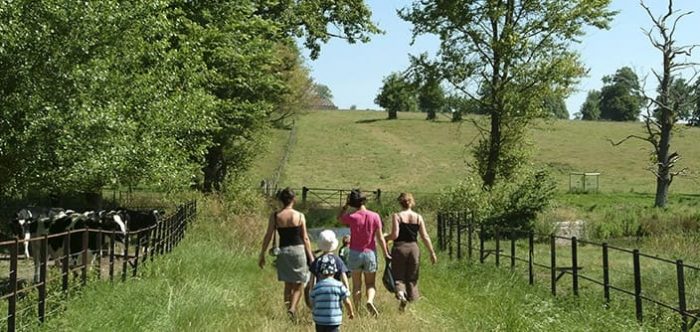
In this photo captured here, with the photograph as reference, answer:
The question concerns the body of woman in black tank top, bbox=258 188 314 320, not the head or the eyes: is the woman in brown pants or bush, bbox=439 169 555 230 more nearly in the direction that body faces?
the bush

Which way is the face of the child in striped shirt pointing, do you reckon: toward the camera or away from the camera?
away from the camera

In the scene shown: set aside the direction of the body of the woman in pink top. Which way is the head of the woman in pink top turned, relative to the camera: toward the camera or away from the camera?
away from the camera

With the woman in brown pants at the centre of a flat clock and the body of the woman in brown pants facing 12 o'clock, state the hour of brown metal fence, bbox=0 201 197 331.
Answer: The brown metal fence is roughly at 9 o'clock from the woman in brown pants.

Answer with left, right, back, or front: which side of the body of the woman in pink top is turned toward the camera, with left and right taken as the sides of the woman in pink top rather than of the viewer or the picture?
back

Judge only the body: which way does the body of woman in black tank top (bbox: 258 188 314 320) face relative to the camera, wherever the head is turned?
away from the camera

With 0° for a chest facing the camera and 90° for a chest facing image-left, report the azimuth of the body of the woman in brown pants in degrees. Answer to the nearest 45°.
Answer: approximately 180°

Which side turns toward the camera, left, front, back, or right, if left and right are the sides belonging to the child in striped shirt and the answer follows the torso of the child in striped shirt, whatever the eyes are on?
back

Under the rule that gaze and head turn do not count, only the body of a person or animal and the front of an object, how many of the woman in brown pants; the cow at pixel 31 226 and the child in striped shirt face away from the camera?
2

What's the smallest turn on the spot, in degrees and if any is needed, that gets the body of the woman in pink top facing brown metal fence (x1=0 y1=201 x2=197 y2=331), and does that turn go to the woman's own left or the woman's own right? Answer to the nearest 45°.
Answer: approximately 90° to the woman's own left

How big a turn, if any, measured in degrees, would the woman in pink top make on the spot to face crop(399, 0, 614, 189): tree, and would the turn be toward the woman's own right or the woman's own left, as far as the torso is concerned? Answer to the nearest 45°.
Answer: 0° — they already face it
